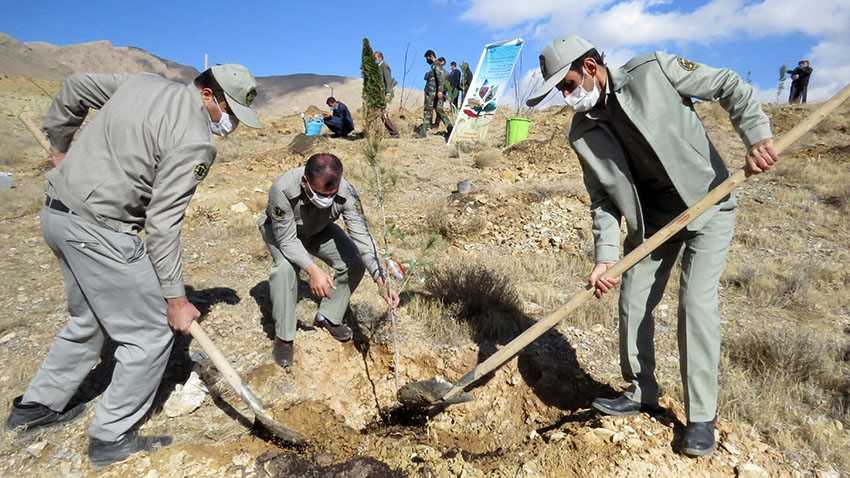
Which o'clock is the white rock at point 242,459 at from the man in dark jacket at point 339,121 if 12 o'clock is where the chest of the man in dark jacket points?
The white rock is roughly at 9 o'clock from the man in dark jacket.

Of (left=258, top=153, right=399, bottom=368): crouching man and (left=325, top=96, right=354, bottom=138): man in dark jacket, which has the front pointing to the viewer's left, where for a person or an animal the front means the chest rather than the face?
the man in dark jacket

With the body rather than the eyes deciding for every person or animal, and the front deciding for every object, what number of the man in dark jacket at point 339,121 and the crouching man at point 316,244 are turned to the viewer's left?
1

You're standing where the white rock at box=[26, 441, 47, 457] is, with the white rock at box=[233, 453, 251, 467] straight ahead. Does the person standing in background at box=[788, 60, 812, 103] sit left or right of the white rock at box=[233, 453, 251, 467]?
left

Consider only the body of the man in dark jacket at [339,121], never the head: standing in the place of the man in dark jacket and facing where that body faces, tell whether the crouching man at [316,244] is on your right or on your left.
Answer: on your left

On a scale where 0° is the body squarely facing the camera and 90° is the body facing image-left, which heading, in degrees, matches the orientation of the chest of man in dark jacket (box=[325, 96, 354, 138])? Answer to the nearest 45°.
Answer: approximately 90°

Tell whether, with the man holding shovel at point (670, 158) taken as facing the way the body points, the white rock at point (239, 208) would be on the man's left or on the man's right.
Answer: on the man's right

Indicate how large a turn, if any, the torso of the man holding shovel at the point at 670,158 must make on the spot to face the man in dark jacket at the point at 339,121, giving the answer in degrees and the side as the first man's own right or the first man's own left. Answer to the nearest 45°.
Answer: approximately 90° to the first man's own right

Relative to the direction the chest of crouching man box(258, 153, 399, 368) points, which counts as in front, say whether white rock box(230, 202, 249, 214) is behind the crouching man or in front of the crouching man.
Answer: behind

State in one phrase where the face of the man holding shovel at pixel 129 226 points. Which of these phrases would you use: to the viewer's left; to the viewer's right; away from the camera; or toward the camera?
to the viewer's right

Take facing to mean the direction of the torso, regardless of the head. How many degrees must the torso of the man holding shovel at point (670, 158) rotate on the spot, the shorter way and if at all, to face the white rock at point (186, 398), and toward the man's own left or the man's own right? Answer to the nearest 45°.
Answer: approximately 45° to the man's own right

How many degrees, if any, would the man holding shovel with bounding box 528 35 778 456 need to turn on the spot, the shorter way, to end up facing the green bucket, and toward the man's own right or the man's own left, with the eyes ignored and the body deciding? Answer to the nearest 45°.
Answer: approximately 135° to the man's own right

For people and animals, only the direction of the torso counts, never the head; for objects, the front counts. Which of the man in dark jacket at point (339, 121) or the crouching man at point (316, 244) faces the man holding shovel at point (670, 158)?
the crouching man

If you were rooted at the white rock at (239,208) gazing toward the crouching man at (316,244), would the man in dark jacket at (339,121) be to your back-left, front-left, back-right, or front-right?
back-left
